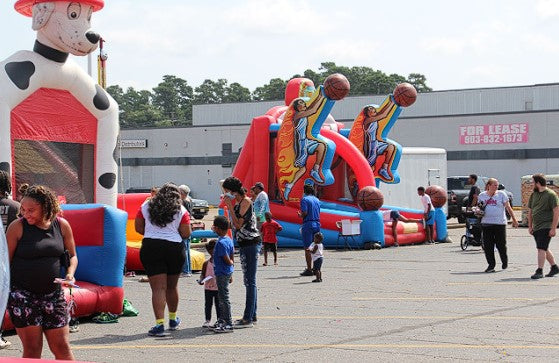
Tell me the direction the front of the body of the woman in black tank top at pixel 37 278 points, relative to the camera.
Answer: toward the camera

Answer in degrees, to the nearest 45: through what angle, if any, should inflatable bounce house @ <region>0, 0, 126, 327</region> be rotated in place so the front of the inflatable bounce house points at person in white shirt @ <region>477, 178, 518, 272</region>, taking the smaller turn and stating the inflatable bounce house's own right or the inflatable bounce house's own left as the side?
approximately 45° to the inflatable bounce house's own left

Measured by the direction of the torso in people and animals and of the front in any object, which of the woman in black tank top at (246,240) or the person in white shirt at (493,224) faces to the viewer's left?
the woman in black tank top

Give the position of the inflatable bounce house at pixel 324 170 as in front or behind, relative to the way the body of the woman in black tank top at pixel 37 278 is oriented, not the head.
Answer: behind

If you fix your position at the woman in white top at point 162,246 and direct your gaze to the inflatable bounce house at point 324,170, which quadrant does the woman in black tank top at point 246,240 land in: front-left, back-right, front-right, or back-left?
front-right

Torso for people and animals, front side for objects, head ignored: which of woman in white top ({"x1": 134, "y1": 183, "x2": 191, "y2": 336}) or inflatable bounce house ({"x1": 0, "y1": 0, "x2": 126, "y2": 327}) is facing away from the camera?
the woman in white top

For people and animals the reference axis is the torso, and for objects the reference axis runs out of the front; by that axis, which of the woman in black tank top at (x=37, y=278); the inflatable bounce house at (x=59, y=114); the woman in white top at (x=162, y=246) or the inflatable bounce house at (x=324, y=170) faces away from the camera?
the woman in white top

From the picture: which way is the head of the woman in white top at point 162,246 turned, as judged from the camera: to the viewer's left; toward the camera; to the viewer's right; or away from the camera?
away from the camera

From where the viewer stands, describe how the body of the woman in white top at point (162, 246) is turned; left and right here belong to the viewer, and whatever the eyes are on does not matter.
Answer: facing away from the viewer

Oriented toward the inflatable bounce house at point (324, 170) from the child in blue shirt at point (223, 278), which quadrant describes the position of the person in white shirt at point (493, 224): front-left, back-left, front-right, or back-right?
front-right

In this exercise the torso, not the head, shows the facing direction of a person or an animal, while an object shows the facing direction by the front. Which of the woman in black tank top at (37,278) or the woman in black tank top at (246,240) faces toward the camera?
the woman in black tank top at (37,278)

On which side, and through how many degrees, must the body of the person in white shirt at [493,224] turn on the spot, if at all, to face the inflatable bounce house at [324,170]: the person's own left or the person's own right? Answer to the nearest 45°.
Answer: approximately 135° to the person's own right
